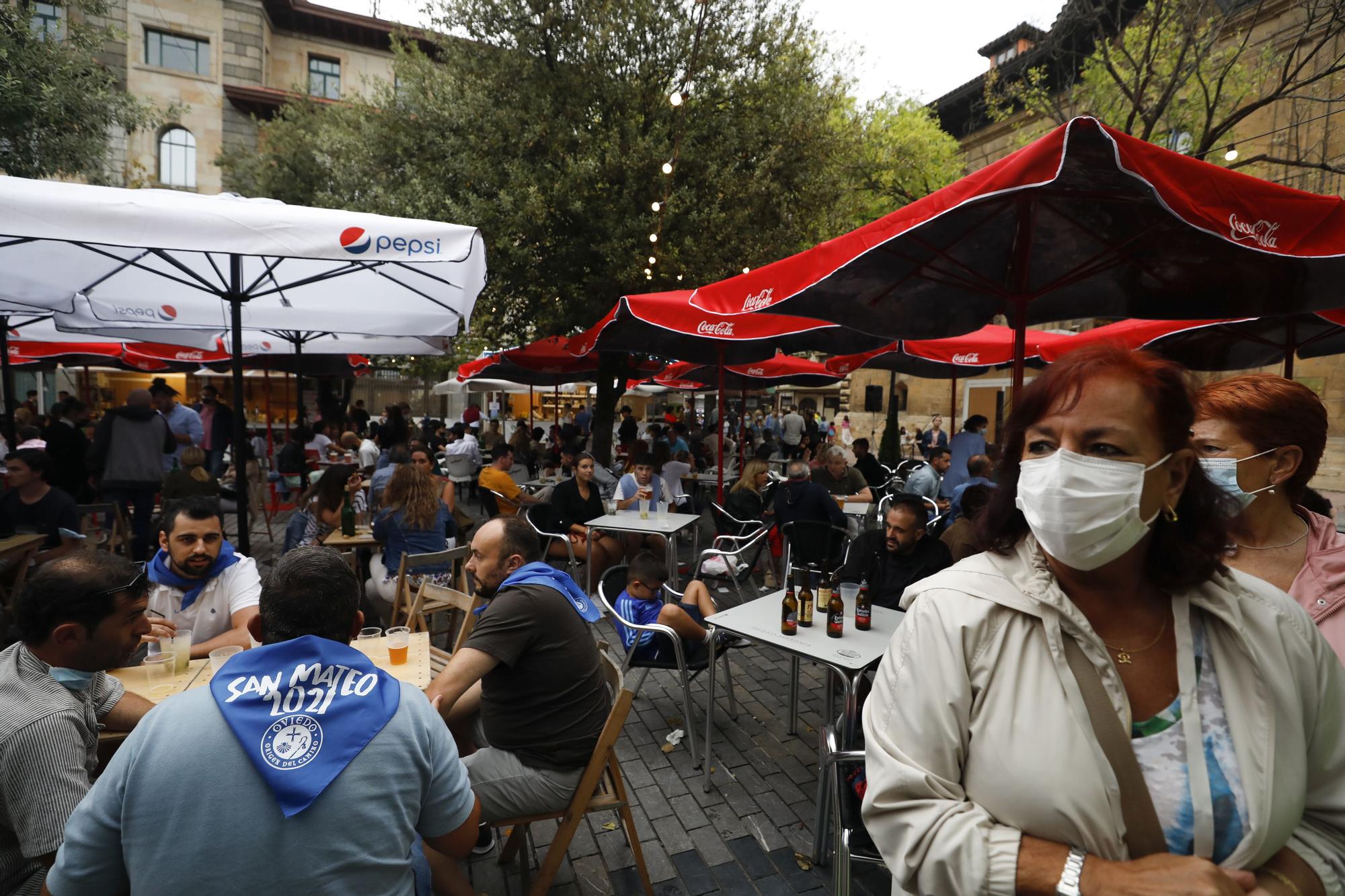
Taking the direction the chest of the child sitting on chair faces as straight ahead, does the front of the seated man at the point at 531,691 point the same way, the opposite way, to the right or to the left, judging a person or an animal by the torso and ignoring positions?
the opposite way

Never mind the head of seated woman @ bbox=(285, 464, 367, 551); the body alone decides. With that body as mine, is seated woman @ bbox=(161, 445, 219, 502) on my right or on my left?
on my left

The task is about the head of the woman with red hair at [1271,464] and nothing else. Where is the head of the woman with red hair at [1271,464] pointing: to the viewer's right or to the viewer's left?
to the viewer's left

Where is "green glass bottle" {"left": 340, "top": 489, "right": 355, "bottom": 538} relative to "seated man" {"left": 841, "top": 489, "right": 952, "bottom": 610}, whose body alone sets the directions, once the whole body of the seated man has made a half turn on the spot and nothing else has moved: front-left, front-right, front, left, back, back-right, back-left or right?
back-left

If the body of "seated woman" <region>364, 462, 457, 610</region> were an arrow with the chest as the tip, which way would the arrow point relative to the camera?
away from the camera

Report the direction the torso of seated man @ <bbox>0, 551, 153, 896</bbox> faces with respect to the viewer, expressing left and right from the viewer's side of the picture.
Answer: facing to the right of the viewer

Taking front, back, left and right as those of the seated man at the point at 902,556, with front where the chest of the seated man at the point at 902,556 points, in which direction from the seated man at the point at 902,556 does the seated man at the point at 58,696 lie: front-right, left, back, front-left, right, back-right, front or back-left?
front

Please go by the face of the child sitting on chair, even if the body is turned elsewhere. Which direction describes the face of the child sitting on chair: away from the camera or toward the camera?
toward the camera

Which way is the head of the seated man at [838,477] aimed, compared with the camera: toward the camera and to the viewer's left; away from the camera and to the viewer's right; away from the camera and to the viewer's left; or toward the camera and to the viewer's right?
toward the camera and to the viewer's left

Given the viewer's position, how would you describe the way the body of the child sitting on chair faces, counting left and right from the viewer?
facing to the right of the viewer

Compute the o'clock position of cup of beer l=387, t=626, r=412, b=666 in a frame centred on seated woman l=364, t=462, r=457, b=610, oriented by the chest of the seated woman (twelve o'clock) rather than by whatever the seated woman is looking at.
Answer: The cup of beer is roughly at 6 o'clock from the seated woman.

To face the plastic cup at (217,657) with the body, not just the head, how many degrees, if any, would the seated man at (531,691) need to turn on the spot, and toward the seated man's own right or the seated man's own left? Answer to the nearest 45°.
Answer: approximately 45° to the seated man's own right

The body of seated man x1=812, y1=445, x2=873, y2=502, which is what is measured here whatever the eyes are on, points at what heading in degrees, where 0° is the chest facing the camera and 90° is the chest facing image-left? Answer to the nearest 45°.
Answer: approximately 0°

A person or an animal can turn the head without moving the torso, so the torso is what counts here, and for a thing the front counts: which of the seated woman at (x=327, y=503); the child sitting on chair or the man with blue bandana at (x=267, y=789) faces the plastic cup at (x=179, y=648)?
the man with blue bandana
